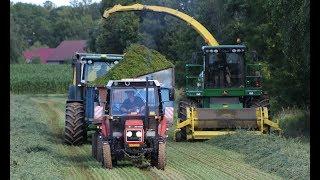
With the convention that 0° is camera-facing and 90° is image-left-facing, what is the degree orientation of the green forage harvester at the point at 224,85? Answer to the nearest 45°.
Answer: approximately 0°

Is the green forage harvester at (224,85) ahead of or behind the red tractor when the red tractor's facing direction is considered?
behind

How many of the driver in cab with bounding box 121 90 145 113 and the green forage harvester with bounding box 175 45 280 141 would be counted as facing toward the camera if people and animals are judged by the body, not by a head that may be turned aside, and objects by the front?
2

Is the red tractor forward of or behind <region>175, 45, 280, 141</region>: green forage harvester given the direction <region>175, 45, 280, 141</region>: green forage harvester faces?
forward

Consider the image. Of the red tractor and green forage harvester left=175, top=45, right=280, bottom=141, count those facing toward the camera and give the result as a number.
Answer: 2

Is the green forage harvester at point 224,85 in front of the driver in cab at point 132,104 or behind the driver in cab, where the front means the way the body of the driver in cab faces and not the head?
behind

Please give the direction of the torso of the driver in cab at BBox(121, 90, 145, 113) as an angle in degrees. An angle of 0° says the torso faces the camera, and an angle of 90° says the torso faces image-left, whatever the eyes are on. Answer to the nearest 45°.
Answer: approximately 0°

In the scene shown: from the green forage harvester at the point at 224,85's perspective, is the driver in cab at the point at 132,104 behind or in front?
in front
